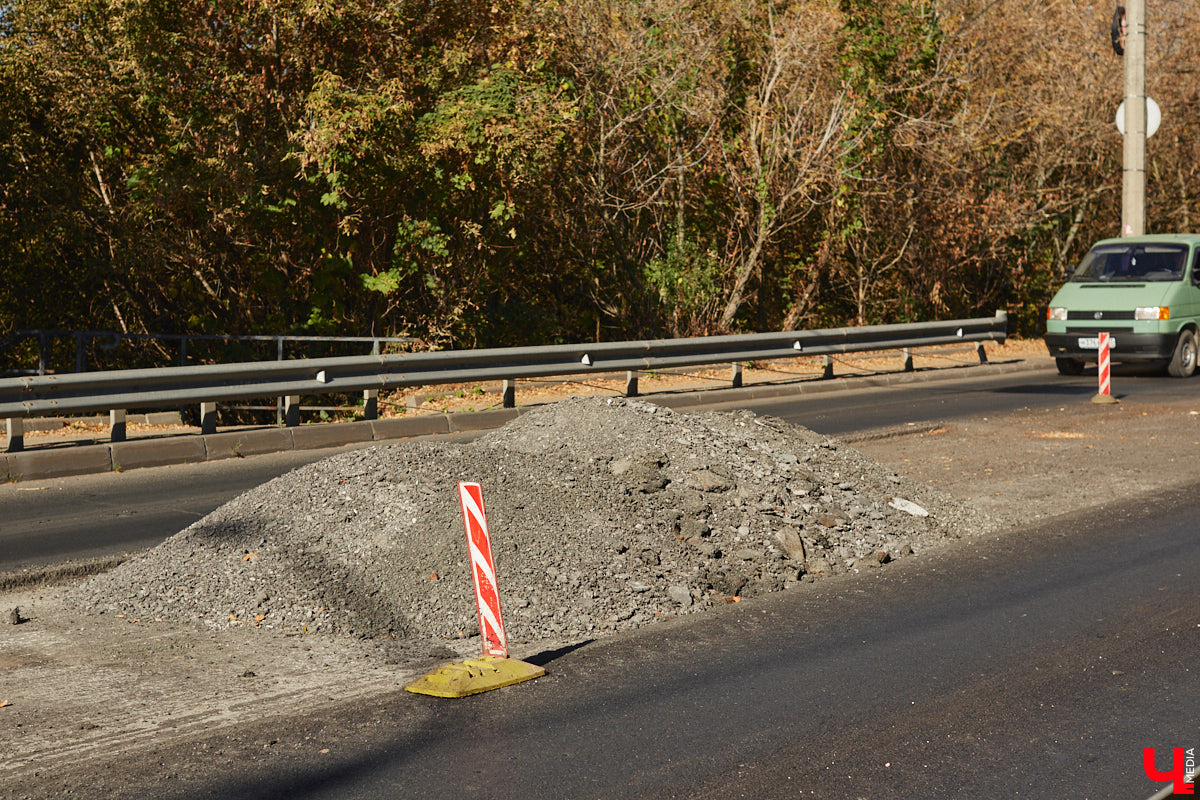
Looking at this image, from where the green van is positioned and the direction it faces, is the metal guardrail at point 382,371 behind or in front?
in front

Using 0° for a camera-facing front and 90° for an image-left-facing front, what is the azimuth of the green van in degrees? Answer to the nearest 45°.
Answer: approximately 45°

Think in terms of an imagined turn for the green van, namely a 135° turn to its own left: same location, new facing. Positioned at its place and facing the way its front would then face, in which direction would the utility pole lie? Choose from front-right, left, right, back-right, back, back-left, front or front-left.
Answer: left

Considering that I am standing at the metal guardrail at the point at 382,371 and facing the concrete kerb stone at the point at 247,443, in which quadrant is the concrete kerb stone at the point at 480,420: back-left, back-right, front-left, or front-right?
back-left

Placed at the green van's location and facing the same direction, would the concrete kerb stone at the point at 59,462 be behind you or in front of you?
in front

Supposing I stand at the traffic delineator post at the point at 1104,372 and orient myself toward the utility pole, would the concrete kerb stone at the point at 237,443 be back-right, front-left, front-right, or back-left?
back-left

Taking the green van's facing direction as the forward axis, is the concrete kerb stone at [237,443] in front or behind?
in front

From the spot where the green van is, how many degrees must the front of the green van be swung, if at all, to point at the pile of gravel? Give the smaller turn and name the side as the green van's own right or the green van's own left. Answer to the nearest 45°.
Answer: approximately 45° to the green van's own left

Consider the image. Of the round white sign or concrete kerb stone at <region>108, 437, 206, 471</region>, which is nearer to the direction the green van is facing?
the concrete kerb stone

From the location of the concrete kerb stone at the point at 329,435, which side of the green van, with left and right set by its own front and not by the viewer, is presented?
front

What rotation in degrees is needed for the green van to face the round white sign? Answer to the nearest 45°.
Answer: approximately 135° to its right

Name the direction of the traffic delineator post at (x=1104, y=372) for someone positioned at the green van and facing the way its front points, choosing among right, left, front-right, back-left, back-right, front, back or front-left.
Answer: front-left
